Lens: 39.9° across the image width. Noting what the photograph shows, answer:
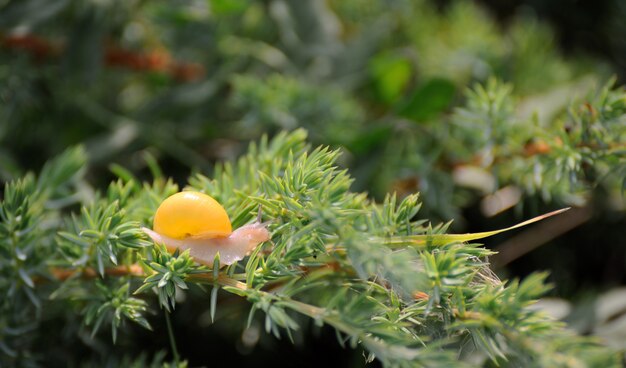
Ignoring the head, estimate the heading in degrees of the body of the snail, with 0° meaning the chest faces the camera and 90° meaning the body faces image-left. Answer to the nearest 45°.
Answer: approximately 270°

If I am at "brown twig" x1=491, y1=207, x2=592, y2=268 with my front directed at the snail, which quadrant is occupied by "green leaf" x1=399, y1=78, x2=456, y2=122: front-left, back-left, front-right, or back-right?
front-right

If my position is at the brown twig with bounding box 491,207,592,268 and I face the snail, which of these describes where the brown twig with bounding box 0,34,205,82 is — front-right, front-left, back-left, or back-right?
front-right
